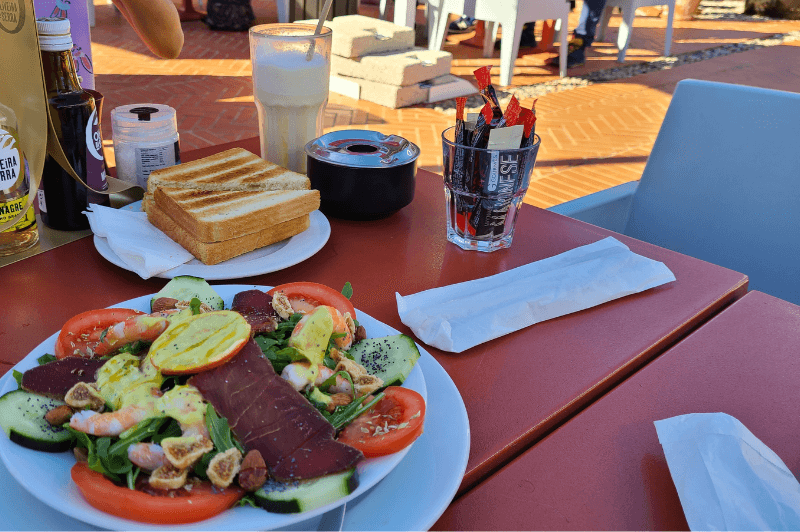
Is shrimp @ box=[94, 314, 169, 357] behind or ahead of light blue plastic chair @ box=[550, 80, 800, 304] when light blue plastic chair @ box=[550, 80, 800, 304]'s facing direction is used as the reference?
ahead

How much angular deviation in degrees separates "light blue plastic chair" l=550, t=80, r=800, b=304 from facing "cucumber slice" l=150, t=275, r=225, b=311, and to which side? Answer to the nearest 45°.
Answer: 0° — it already faces it

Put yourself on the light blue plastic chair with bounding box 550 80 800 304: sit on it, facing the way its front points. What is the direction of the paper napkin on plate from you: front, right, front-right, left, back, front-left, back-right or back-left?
front

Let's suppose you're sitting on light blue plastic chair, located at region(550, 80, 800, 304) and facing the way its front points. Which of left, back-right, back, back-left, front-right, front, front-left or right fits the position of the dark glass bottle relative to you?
front

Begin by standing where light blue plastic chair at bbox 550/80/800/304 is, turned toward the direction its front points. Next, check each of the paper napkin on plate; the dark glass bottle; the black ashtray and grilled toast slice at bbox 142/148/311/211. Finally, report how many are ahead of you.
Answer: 4

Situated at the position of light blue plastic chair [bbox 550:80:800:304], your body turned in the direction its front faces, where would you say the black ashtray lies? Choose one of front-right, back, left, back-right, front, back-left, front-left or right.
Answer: front

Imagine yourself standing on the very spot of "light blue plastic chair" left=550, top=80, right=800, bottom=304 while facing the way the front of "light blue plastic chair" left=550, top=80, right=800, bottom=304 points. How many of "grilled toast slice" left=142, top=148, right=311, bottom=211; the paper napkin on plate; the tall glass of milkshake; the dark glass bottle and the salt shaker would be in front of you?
5

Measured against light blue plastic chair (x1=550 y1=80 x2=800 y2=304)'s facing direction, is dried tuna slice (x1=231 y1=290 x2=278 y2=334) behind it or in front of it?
in front

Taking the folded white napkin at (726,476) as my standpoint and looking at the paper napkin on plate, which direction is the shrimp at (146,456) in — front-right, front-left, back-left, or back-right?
front-left

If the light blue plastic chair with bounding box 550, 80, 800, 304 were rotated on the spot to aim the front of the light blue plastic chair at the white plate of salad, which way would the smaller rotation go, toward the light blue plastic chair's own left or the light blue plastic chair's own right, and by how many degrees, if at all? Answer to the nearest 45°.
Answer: approximately 45° to the light blue plastic chair's own left

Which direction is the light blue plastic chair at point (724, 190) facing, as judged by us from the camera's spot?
facing the viewer and to the left of the viewer

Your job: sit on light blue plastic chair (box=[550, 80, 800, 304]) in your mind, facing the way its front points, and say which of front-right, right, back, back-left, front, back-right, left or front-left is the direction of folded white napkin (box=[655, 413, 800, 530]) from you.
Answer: front-left

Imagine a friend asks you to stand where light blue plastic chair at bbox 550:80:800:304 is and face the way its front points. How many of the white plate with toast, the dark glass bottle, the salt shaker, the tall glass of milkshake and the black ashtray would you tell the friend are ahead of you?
5

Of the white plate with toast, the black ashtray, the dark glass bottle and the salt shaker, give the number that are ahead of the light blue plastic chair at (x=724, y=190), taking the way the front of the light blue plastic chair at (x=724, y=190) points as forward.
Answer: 4

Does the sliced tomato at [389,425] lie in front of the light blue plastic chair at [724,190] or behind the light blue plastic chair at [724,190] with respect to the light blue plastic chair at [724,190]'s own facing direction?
in front
